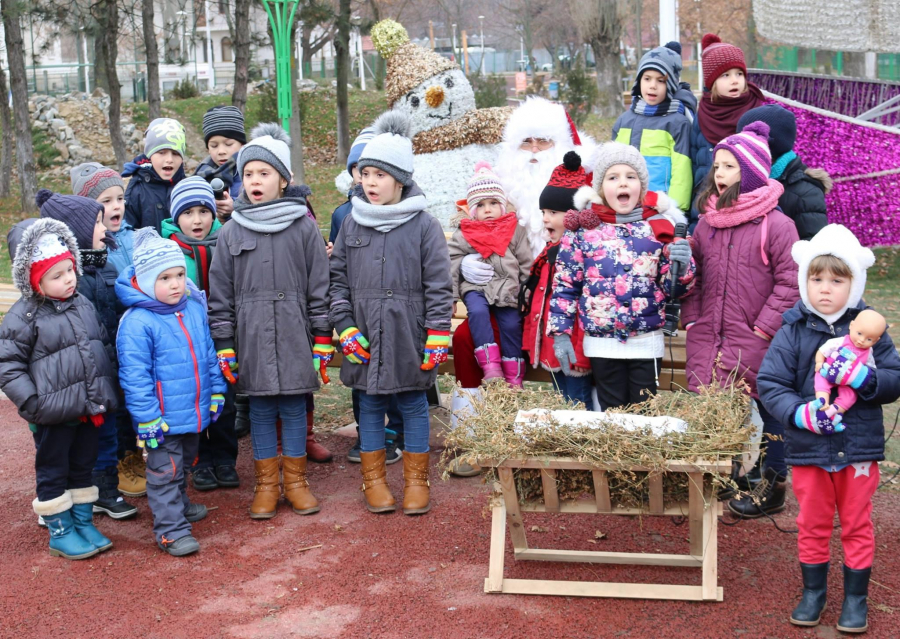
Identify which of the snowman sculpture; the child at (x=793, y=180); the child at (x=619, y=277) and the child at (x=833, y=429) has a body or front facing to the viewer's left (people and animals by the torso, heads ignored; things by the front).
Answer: the child at (x=793, y=180)

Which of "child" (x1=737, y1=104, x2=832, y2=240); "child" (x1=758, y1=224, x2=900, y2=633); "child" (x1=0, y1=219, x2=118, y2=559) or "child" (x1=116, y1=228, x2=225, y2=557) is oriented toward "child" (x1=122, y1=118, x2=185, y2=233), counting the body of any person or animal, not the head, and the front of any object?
"child" (x1=737, y1=104, x2=832, y2=240)

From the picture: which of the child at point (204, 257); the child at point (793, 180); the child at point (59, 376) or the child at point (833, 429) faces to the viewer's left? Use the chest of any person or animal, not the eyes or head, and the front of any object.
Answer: the child at point (793, 180)

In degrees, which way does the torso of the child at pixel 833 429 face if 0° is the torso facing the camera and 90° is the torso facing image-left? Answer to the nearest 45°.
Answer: approximately 0°

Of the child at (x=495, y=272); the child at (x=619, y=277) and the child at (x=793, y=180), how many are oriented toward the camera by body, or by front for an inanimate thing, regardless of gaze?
2

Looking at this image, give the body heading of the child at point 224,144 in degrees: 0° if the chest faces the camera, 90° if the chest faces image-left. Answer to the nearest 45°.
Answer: approximately 0°
